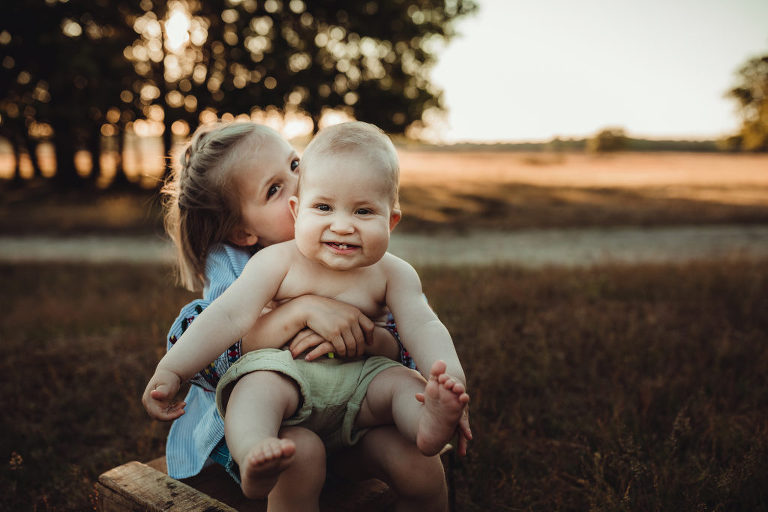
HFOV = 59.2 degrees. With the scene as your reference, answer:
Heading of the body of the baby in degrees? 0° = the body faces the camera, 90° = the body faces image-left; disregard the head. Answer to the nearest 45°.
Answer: approximately 0°

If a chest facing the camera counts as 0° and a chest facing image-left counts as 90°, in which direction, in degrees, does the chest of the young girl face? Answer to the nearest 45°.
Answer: approximately 315°

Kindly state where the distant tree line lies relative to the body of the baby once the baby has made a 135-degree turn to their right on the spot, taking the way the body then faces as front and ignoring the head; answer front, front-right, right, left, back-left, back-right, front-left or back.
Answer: front-right

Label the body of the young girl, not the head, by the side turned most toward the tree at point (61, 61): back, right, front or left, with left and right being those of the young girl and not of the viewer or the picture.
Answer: back

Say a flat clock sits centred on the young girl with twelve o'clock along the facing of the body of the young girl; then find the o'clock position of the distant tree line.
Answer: The distant tree line is roughly at 7 o'clock from the young girl.
